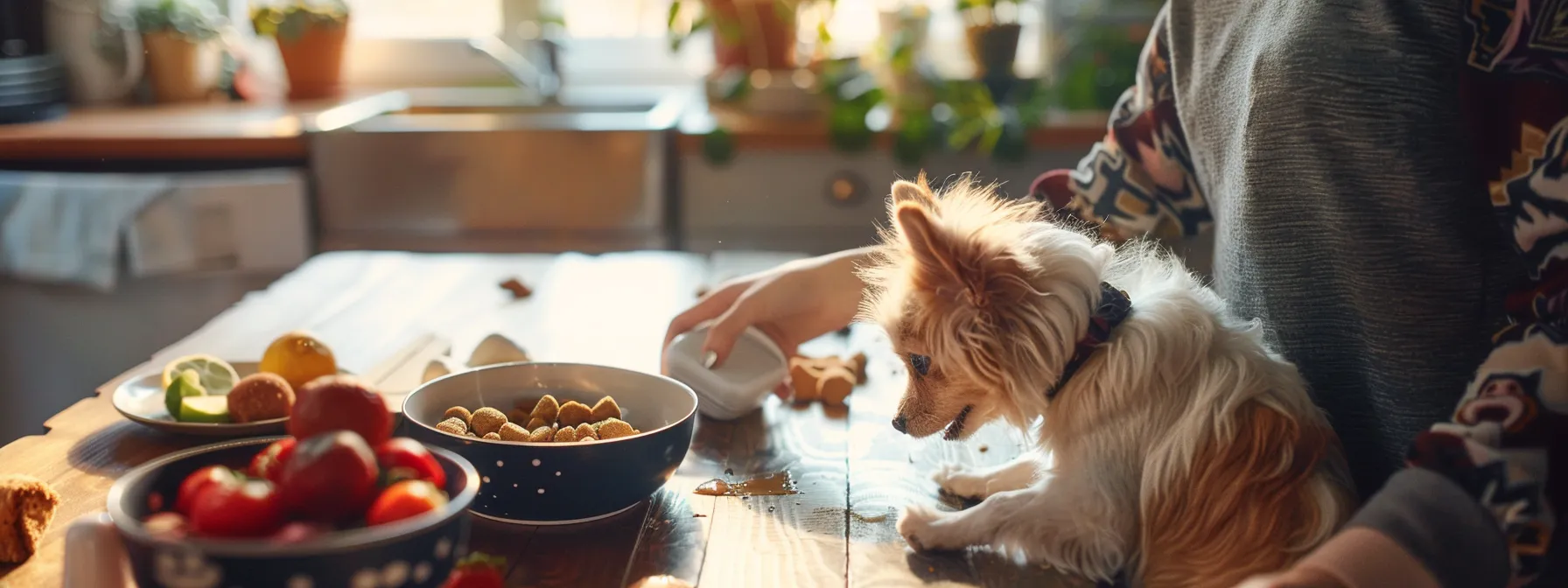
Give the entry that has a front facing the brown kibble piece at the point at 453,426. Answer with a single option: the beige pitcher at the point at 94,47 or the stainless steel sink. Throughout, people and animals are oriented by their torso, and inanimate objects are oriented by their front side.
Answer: the stainless steel sink

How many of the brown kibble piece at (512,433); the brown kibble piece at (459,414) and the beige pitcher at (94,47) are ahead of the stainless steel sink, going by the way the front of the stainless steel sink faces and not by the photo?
2

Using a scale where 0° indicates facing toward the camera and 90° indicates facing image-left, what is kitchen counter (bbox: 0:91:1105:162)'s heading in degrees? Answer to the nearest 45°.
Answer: approximately 0°

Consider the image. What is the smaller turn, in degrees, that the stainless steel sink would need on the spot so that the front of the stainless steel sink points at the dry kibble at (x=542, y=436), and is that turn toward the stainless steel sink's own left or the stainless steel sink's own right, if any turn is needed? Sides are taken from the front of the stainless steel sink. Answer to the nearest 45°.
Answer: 0° — it already faces it

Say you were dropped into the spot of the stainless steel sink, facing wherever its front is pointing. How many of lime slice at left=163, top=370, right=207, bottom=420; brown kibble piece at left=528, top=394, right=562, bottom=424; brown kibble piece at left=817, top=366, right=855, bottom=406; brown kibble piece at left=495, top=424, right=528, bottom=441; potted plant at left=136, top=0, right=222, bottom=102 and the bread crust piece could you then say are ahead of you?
5

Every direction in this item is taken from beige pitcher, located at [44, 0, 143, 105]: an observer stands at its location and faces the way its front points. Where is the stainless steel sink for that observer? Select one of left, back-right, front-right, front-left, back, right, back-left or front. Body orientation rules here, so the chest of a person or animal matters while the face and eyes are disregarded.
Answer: back-left

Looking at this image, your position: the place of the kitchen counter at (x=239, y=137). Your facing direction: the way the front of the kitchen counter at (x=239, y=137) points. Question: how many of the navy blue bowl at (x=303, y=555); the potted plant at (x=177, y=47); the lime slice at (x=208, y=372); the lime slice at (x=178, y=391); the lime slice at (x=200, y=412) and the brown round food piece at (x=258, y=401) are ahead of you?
5

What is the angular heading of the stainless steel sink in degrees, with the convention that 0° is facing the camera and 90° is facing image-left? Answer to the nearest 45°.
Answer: approximately 0°
